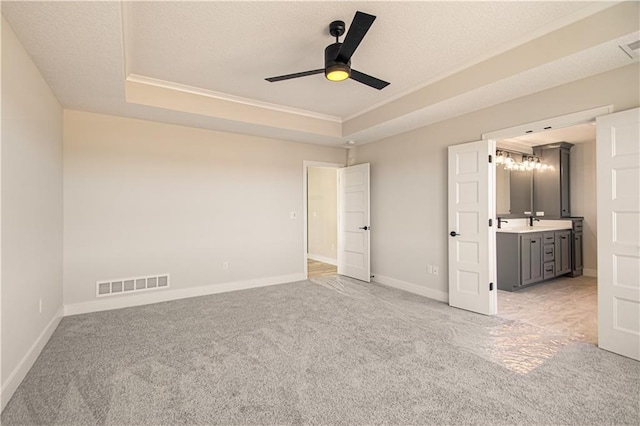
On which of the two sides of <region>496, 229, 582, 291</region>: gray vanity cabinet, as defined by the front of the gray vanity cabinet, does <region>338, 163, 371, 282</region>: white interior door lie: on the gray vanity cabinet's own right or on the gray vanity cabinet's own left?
on the gray vanity cabinet's own right

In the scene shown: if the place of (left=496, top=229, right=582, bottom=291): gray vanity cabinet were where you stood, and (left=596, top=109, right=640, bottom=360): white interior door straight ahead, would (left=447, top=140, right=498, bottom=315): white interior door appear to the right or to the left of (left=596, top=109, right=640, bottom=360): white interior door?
right

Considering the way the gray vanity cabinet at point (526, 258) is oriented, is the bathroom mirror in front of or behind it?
behind

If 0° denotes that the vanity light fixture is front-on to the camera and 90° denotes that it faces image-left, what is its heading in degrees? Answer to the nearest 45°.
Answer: approximately 315°

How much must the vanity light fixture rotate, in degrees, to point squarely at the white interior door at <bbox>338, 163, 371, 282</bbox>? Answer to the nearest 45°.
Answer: approximately 90° to its right

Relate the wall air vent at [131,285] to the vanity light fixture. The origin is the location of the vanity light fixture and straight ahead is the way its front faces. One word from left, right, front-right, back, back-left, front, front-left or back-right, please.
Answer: right

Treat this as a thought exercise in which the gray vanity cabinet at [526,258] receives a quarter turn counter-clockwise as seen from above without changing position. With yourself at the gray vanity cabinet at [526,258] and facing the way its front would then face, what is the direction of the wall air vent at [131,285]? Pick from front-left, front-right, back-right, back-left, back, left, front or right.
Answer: back

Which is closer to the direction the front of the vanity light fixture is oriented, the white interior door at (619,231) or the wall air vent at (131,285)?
the white interior door

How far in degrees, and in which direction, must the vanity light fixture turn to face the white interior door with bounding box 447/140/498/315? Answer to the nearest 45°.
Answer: approximately 45° to its right
